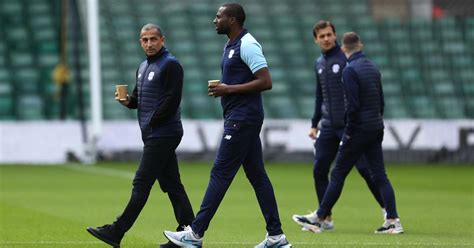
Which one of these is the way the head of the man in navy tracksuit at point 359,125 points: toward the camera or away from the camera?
away from the camera

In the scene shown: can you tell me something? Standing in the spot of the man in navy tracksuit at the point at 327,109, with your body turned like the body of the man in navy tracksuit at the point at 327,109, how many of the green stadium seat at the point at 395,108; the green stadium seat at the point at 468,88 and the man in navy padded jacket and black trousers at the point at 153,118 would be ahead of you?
1

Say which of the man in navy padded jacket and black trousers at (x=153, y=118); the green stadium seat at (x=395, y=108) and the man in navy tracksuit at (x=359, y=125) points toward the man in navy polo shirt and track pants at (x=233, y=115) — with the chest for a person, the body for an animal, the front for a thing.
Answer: the green stadium seat

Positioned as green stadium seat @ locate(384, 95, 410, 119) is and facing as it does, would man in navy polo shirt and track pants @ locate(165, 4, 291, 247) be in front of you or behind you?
in front

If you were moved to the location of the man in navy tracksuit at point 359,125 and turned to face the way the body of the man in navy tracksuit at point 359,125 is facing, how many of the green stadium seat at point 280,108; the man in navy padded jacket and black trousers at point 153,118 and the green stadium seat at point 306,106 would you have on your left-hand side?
1

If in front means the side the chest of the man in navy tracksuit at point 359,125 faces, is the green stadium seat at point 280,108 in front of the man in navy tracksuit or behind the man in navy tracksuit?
in front

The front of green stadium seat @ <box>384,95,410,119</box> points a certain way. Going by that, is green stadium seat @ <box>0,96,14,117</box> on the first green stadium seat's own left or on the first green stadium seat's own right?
on the first green stadium seat's own right

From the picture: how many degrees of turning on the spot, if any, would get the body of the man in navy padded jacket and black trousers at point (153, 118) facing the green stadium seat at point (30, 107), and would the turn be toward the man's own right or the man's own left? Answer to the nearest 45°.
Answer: approximately 135° to the man's own right

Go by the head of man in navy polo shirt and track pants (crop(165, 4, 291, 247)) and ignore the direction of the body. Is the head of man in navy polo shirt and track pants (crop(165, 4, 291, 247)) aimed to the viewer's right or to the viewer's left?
to the viewer's left
